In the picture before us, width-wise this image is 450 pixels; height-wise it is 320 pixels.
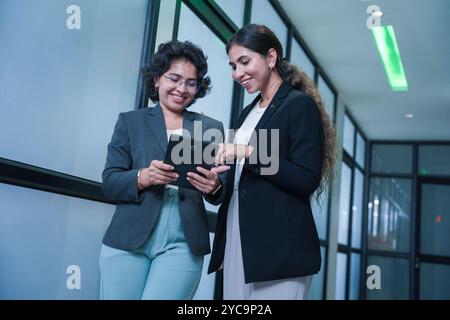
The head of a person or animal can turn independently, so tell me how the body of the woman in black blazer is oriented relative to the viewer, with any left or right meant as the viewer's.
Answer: facing the viewer and to the left of the viewer

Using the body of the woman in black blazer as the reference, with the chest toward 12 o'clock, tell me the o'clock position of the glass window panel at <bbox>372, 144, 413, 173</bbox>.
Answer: The glass window panel is roughly at 5 o'clock from the woman in black blazer.

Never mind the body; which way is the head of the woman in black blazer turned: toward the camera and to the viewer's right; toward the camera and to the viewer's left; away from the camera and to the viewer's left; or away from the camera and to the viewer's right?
toward the camera and to the viewer's left

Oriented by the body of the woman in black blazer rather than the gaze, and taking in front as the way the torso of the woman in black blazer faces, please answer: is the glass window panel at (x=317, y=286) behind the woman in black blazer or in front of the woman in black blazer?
behind

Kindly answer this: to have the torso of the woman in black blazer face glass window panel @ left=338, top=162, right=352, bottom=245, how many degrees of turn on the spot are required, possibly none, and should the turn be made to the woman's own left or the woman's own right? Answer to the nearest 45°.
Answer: approximately 135° to the woman's own right

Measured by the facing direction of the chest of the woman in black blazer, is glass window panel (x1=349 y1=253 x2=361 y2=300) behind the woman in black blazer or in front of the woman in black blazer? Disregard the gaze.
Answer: behind

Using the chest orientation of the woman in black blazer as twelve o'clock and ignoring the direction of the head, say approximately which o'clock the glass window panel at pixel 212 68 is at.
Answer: The glass window panel is roughly at 4 o'clock from the woman in black blazer.

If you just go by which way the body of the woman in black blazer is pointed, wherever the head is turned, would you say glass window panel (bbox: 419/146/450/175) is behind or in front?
behind

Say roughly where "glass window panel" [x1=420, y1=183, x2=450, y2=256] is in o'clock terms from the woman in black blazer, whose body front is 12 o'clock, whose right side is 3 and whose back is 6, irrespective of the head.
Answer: The glass window panel is roughly at 5 o'clock from the woman in black blazer.

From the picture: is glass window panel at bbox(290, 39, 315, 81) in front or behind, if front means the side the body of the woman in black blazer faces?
behind
